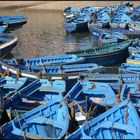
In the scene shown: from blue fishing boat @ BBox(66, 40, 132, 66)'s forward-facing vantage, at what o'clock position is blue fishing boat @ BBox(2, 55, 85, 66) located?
blue fishing boat @ BBox(2, 55, 85, 66) is roughly at 5 o'clock from blue fishing boat @ BBox(66, 40, 132, 66).

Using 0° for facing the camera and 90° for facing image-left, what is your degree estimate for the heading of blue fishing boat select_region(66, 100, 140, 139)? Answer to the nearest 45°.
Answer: approximately 225°
